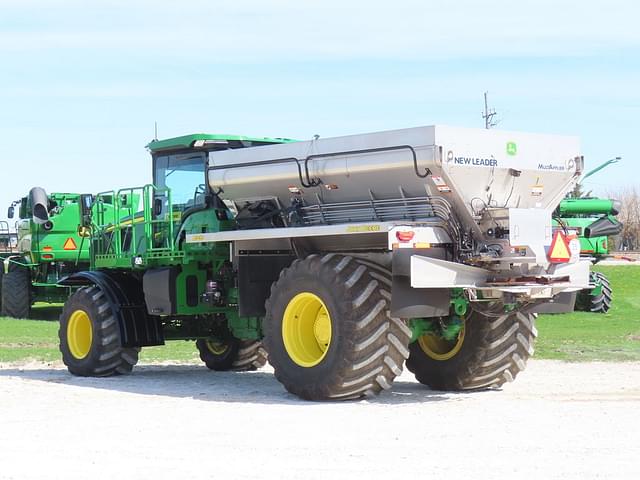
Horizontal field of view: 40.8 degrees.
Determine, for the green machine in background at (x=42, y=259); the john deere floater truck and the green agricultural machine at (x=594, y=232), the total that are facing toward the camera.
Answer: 0

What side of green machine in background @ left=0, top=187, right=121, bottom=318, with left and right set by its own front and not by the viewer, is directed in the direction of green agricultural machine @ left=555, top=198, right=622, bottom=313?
right

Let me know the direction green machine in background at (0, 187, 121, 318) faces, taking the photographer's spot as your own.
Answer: facing away from the viewer

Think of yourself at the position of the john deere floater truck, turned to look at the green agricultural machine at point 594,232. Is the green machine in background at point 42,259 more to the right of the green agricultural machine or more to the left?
left

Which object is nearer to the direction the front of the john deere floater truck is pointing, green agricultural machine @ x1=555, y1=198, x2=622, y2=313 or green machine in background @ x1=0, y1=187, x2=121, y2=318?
the green machine in background

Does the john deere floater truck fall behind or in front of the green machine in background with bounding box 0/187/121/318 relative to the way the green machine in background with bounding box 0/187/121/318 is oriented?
behind

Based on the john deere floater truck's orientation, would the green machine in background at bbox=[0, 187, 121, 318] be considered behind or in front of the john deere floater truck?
in front

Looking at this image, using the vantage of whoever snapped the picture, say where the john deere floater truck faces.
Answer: facing away from the viewer and to the left of the viewer
